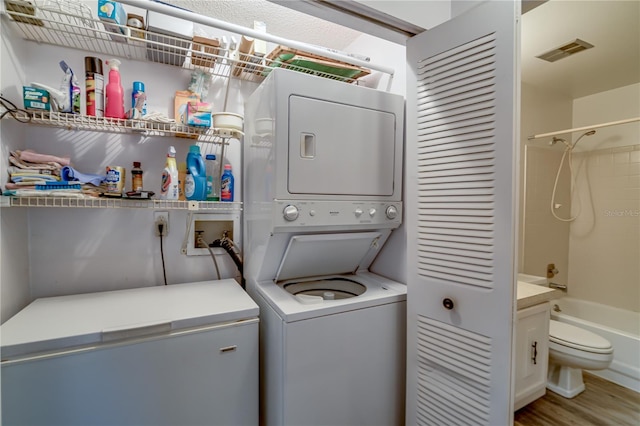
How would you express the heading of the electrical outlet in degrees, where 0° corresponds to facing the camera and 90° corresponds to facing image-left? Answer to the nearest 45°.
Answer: approximately 0°

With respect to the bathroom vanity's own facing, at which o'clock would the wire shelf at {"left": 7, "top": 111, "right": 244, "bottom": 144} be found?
The wire shelf is roughly at 3 o'clock from the bathroom vanity.

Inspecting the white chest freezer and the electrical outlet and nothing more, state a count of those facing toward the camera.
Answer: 2

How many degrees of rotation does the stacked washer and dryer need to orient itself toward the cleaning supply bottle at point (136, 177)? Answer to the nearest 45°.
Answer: approximately 135° to its right

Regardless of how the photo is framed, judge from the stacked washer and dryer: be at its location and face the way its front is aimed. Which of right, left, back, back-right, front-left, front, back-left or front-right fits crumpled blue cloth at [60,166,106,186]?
back-right

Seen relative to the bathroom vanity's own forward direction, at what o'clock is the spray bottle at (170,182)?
The spray bottle is roughly at 3 o'clock from the bathroom vanity.

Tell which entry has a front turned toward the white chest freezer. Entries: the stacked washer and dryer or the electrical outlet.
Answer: the electrical outlet
